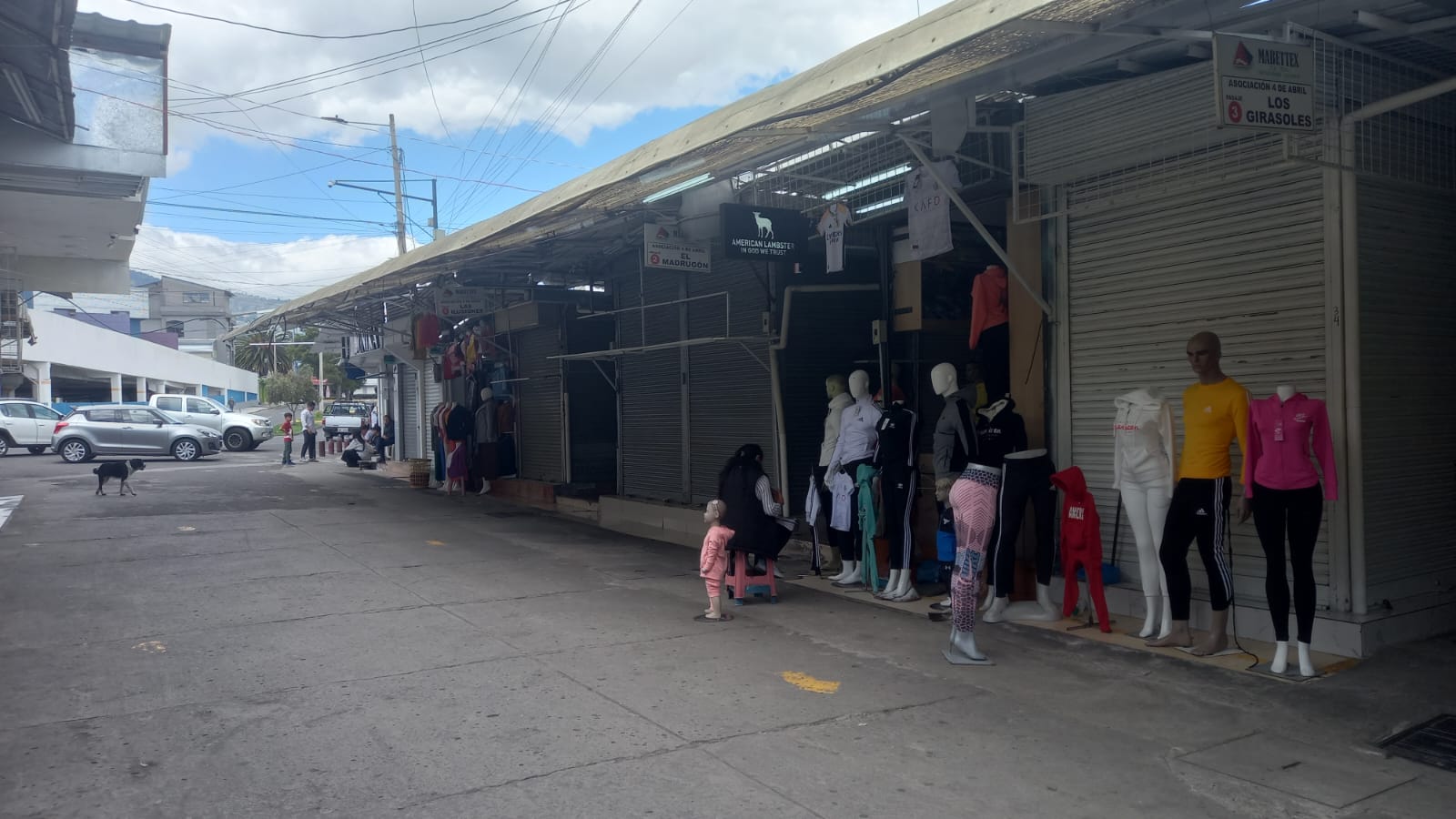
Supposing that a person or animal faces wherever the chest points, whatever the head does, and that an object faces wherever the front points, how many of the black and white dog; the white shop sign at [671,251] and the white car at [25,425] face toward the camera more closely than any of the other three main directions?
1

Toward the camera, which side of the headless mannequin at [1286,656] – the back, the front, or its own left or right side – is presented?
front

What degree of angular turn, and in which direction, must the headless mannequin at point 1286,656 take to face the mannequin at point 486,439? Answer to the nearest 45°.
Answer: approximately 135° to its right

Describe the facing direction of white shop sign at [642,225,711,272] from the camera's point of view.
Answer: facing the viewer

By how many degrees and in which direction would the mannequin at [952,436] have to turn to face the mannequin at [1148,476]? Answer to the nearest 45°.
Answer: approximately 90° to its left

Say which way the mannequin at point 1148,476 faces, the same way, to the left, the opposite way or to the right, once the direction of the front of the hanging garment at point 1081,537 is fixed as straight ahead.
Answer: the same way

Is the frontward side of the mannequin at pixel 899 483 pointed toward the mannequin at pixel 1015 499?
no

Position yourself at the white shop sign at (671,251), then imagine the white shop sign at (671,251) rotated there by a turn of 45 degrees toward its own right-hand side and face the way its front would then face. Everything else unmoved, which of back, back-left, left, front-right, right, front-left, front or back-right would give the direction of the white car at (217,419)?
right

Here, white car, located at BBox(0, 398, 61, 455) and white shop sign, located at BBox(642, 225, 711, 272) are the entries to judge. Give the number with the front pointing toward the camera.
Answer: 1

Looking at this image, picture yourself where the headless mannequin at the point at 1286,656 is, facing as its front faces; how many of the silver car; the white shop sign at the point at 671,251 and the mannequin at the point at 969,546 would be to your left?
0

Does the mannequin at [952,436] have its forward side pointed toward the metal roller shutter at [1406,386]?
no

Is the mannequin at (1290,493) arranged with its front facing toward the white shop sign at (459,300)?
no

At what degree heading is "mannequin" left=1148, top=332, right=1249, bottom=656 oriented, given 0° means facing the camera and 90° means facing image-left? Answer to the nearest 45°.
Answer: approximately 45°

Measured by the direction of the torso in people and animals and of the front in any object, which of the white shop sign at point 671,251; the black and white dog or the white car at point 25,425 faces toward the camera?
the white shop sign

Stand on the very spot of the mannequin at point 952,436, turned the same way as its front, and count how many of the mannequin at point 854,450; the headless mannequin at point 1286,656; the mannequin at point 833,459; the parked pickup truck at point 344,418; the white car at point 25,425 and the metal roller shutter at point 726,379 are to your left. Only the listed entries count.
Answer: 1

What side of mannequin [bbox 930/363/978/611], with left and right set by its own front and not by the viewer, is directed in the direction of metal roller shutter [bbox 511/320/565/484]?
right
